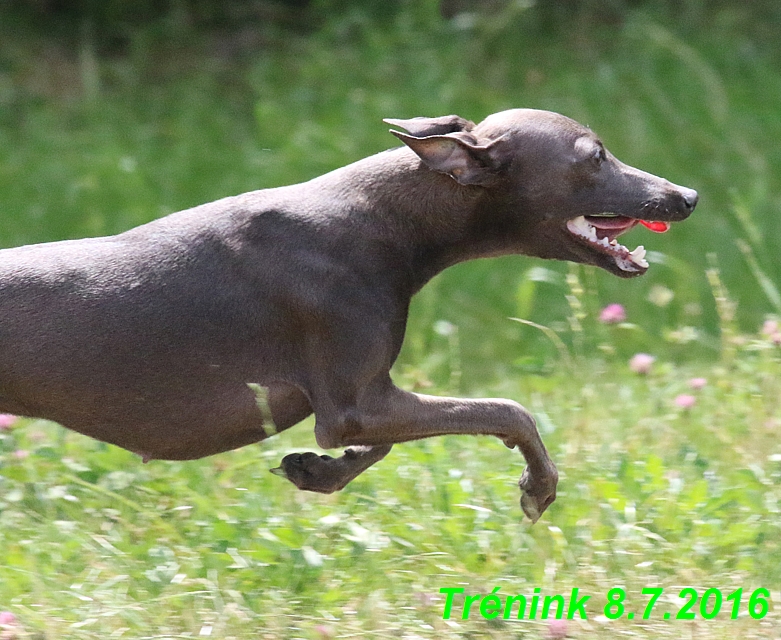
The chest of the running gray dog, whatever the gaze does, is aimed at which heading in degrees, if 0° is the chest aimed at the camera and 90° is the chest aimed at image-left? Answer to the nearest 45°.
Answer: approximately 270°
